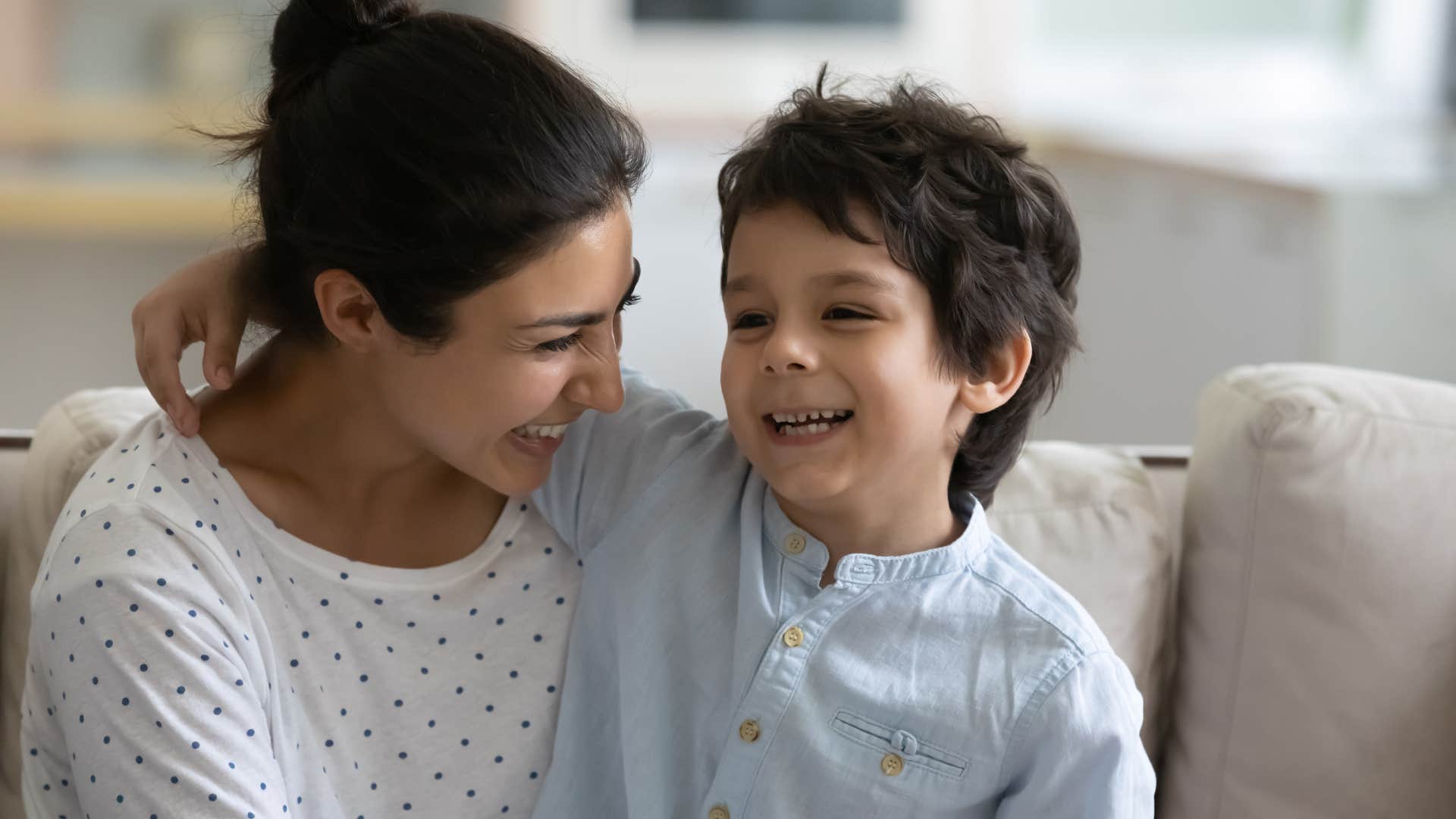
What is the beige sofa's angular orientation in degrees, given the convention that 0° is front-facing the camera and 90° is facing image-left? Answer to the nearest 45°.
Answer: approximately 0°

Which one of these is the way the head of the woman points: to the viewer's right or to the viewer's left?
to the viewer's right

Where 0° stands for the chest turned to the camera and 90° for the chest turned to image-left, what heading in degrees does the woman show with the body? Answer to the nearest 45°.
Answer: approximately 315°
